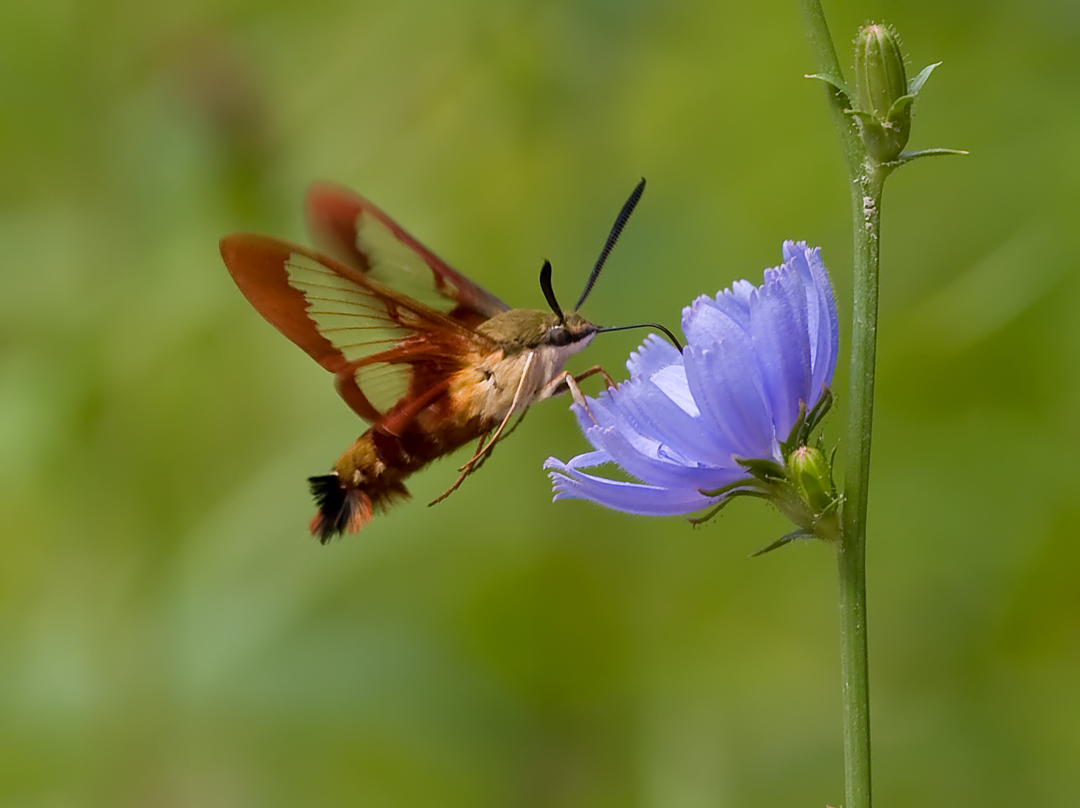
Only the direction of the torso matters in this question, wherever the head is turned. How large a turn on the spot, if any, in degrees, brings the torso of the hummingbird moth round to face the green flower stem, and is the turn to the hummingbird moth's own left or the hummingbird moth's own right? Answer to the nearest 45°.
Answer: approximately 45° to the hummingbird moth's own right

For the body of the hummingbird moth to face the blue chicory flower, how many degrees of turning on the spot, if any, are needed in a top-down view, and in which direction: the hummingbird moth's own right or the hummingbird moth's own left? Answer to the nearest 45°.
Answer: approximately 45° to the hummingbird moth's own right

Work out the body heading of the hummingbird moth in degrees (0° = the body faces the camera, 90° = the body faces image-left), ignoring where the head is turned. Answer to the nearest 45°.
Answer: approximately 270°
